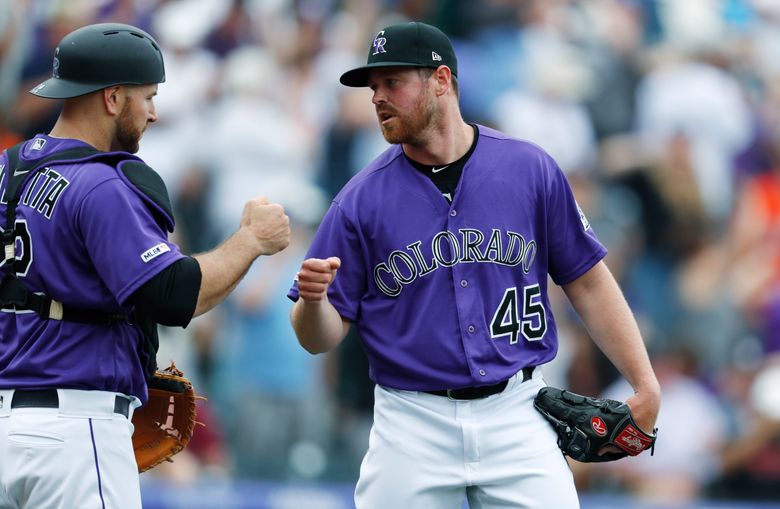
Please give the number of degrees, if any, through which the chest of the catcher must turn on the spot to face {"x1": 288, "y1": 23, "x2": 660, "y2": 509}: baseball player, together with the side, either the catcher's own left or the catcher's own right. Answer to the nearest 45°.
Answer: approximately 45° to the catcher's own right

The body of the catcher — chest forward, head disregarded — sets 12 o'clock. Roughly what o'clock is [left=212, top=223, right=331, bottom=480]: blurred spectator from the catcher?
The blurred spectator is roughly at 11 o'clock from the catcher.

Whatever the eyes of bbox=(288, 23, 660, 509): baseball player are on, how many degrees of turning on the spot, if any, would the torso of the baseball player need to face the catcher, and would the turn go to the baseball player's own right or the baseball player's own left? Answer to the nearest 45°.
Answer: approximately 45° to the baseball player's own right

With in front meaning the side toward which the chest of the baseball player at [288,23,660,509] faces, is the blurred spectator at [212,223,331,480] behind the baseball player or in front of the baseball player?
behind

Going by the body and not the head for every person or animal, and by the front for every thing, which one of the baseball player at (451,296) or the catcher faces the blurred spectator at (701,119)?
the catcher

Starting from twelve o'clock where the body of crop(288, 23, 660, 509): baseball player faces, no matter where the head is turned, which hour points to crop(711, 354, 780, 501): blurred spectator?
The blurred spectator is roughly at 7 o'clock from the baseball player.

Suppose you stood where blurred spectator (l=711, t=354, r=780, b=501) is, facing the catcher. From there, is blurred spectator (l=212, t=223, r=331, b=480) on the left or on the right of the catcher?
right

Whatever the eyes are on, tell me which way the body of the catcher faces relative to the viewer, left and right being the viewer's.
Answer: facing away from the viewer and to the right of the viewer

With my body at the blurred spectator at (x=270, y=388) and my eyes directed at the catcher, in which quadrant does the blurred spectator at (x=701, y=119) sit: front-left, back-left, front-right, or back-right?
back-left

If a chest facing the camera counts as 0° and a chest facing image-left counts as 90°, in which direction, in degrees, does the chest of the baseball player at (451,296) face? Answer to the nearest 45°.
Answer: approximately 0°

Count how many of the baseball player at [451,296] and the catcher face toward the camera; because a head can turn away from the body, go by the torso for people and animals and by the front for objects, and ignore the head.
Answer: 1

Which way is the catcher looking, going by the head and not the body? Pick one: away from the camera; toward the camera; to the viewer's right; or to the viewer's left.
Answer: to the viewer's right
